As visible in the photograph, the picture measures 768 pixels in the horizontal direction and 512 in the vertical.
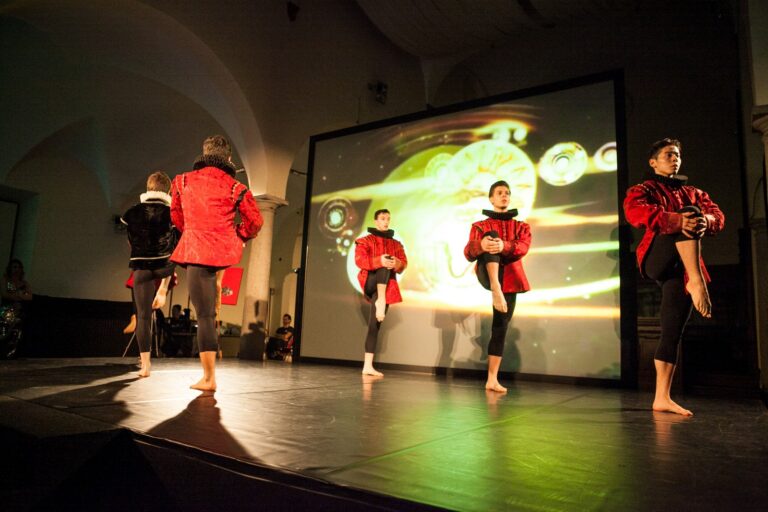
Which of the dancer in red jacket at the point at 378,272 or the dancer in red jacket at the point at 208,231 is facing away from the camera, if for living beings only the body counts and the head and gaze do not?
the dancer in red jacket at the point at 208,231

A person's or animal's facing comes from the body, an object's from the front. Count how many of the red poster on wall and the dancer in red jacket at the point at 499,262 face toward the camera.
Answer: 2

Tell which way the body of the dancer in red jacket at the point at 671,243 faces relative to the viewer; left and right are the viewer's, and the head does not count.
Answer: facing the viewer and to the right of the viewer

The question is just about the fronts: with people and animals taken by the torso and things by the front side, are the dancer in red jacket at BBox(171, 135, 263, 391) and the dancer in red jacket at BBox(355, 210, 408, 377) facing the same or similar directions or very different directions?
very different directions

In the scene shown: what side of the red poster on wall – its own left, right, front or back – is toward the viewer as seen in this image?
front

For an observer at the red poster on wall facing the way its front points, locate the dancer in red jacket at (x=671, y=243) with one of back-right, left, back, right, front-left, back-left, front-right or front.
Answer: front

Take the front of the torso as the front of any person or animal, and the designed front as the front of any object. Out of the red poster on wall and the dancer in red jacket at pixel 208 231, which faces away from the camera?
the dancer in red jacket

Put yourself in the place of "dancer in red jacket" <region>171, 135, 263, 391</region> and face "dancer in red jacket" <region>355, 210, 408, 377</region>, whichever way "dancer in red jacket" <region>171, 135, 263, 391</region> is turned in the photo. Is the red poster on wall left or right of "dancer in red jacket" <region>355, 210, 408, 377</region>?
left

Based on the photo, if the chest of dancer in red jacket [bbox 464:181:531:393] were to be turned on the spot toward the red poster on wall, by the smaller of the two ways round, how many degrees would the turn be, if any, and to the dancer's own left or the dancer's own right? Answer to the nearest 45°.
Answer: approximately 135° to the dancer's own right

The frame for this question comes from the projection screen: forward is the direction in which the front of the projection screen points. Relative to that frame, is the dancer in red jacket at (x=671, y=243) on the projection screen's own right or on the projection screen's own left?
on the projection screen's own left

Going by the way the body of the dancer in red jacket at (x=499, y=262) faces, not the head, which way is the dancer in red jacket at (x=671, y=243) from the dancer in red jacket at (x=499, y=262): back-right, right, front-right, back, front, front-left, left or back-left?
front-left

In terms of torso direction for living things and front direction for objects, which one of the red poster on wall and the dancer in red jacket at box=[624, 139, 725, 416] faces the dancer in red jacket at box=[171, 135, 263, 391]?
the red poster on wall

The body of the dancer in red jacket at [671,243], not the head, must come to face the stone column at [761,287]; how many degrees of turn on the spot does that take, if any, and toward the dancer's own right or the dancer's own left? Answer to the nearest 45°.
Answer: approximately 135° to the dancer's own left

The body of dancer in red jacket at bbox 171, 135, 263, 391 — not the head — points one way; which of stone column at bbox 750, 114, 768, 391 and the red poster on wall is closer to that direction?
the red poster on wall

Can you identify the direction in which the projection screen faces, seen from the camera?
facing the viewer and to the left of the viewer

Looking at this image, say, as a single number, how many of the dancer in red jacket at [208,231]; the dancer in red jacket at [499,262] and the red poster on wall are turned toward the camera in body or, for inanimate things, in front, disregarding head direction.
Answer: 2

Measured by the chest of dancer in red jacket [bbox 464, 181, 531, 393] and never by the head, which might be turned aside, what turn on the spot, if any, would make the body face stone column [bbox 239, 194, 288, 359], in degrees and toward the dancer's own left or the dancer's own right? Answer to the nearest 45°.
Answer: approximately 135° to the dancer's own right
